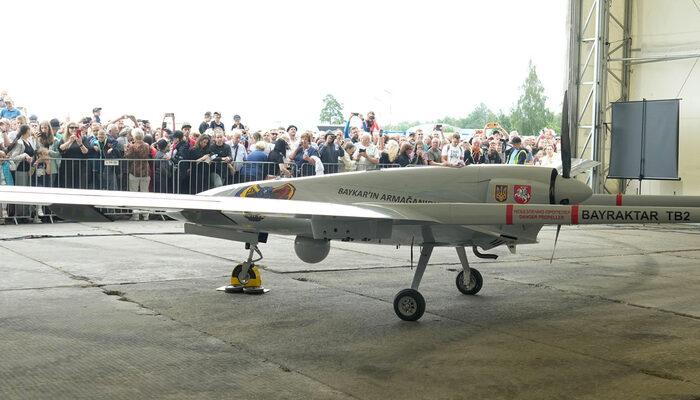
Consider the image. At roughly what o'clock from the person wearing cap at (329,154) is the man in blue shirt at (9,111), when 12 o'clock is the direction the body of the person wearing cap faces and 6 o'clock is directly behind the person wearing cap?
The man in blue shirt is roughly at 3 o'clock from the person wearing cap.

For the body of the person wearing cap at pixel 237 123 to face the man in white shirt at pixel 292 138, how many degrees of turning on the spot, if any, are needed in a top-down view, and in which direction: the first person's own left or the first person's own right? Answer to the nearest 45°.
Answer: approximately 45° to the first person's own left

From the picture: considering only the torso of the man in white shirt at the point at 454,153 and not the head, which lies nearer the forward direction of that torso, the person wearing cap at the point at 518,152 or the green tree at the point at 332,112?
the person wearing cap

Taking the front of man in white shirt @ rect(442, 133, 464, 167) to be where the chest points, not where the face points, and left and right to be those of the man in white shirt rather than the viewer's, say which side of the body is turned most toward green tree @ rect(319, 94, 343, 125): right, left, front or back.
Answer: back

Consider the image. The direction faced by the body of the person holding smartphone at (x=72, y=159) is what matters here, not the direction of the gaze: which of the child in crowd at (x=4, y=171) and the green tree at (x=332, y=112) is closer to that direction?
the child in crowd

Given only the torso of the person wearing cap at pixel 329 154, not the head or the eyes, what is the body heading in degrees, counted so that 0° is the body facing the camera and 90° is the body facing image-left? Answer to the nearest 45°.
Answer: approximately 0°

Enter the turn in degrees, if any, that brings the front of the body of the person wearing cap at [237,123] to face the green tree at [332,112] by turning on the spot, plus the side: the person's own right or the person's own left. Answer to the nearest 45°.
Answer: approximately 180°
